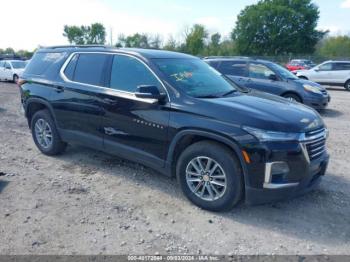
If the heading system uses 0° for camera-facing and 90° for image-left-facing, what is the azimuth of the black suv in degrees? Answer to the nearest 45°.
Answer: approximately 315°

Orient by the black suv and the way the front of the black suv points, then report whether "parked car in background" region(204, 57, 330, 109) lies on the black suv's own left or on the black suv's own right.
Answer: on the black suv's own left

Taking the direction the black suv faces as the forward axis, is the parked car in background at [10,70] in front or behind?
behind

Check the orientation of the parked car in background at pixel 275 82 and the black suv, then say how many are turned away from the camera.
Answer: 0

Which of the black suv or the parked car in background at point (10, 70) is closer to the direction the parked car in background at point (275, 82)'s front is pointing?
the black suv

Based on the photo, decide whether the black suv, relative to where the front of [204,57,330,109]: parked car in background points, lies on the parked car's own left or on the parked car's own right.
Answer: on the parked car's own right

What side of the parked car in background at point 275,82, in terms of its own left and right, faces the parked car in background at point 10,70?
back

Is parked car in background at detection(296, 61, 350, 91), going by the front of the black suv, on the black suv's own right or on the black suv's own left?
on the black suv's own left
